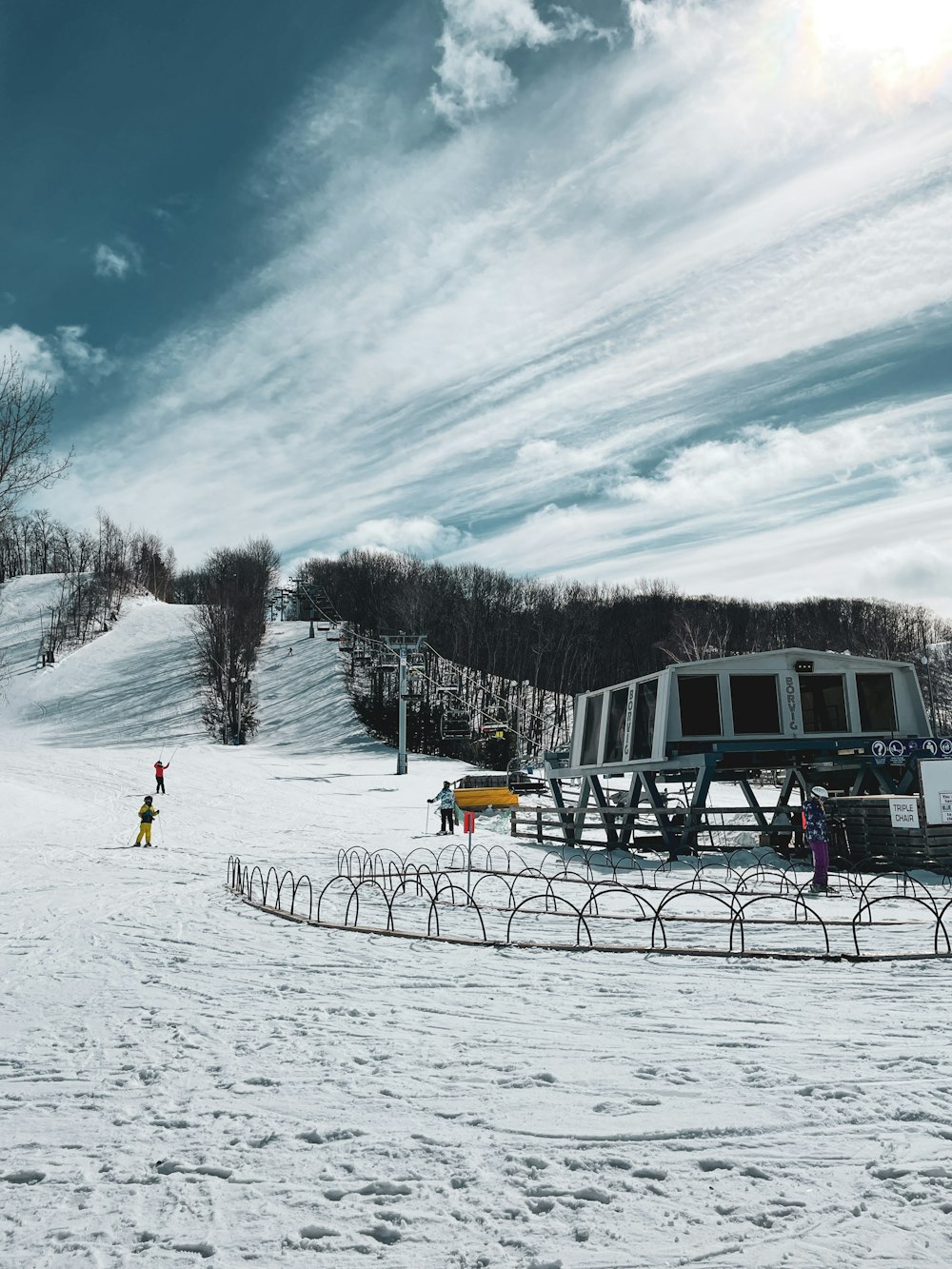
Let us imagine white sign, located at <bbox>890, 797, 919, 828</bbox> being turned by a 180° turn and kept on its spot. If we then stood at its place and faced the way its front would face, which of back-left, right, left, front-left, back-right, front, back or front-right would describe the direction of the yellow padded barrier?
front-left

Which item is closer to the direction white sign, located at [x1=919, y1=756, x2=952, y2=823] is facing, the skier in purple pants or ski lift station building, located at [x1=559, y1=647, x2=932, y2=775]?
the skier in purple pants

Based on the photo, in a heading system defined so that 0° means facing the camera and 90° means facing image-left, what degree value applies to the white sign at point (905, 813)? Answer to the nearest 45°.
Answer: approximately 0°

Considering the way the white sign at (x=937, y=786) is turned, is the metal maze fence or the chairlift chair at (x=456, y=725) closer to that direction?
the metal maze fence

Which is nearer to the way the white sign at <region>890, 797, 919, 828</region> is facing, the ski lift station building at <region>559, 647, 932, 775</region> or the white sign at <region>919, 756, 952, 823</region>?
the white sign

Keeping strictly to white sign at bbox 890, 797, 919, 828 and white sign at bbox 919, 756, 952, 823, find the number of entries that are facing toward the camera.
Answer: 2

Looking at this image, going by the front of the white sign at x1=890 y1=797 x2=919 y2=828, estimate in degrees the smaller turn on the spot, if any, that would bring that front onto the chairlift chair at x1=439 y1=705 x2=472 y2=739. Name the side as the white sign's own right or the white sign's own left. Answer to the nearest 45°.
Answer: approximately 135° to the white sign's own right

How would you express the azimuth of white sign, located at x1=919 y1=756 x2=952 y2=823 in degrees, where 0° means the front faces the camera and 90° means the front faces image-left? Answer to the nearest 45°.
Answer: approximately 0°

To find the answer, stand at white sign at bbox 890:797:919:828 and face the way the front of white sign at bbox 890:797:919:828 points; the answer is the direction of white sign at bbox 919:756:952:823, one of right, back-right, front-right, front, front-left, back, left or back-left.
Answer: front-left
